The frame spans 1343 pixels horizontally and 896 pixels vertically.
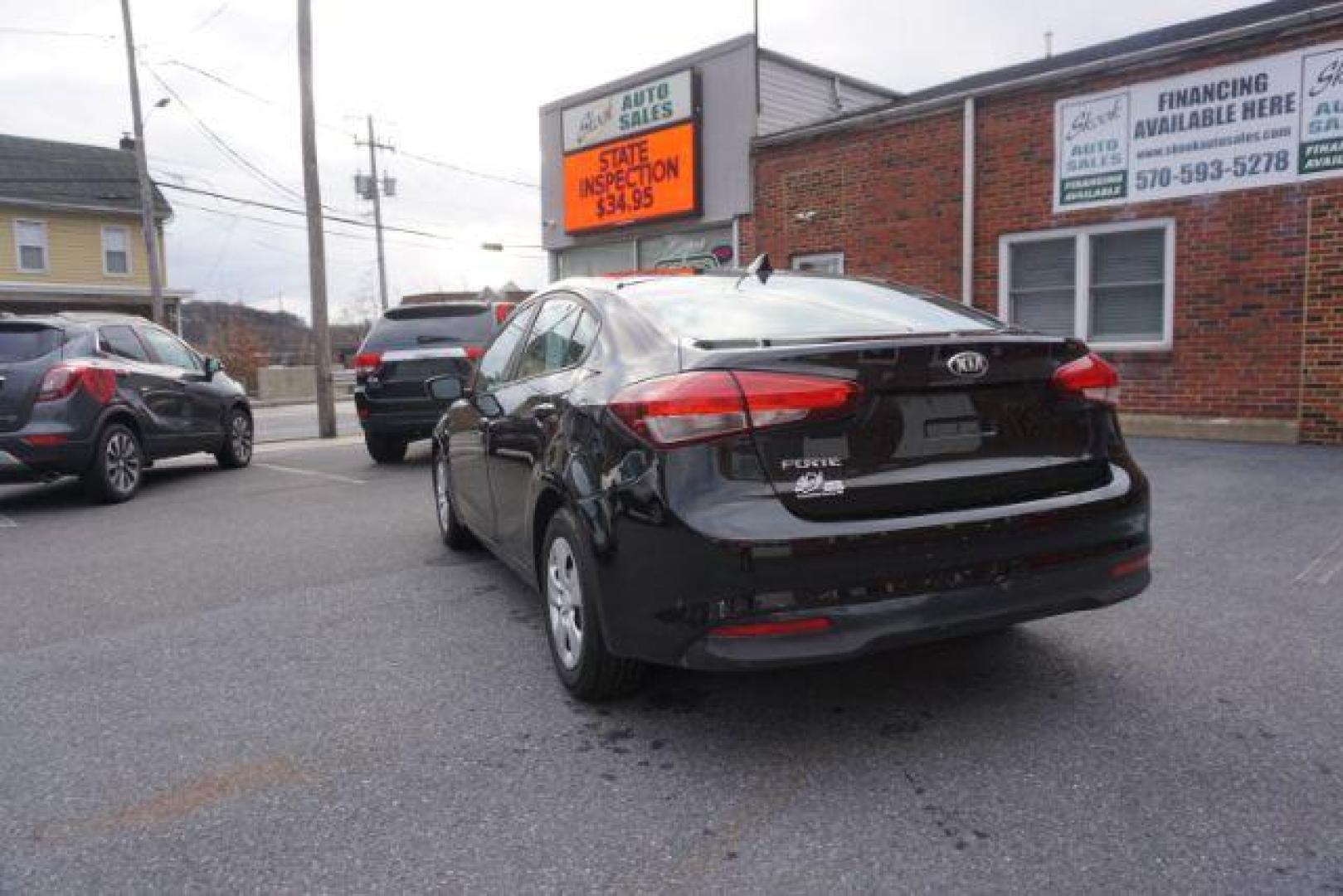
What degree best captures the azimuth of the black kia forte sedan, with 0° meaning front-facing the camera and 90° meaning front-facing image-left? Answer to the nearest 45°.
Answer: approximately 135°

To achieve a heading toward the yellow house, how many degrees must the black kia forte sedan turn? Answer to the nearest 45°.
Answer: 0° — it already faces it

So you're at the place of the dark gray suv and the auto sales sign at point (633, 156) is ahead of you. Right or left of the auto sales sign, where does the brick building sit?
right

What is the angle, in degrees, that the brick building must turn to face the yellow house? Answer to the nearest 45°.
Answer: approximately 45° to its right

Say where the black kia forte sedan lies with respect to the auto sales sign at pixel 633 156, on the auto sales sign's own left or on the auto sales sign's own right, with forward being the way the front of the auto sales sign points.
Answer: on the auto sales sign's own left

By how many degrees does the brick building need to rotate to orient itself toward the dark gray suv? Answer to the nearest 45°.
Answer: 0° — it already faces it

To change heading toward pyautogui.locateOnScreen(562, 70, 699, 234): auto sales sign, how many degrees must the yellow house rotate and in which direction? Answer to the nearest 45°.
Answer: approximately 45° to its left

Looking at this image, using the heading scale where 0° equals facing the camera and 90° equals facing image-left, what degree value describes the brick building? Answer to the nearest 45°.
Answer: approximately 45°

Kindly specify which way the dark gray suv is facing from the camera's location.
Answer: facing away from the viewer and to the right of the viewer

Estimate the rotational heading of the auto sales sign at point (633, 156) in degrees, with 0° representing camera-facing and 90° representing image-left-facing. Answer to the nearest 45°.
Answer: approximately 45°
